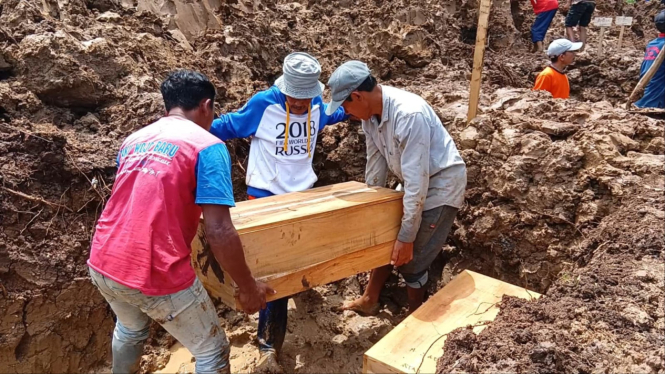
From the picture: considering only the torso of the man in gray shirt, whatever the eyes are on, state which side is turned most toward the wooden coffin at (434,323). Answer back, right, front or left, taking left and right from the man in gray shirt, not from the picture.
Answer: left

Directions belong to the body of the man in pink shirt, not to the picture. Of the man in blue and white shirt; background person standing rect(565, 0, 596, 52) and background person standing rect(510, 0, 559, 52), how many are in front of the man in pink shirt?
3

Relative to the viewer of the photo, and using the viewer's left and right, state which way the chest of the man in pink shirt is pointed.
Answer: facing away from the viewer and to the right of the viewer

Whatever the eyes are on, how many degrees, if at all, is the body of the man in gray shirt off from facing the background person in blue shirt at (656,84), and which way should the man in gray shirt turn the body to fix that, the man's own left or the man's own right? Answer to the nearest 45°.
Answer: approximately 135° to the man's own right

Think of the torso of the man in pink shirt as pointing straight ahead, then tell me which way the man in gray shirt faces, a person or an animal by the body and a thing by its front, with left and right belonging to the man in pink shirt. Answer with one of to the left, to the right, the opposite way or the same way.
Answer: to the left

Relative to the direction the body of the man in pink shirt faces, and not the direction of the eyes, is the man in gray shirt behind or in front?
in front

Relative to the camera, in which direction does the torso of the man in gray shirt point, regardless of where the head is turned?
to the viewer's left

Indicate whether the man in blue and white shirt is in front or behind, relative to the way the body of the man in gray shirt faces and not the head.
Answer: in front

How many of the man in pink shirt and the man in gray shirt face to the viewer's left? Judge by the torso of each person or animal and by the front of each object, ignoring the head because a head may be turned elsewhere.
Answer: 1

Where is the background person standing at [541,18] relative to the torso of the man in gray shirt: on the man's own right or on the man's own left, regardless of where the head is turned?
on the man's own right

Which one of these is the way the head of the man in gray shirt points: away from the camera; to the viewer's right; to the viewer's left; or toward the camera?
to the viewer's left

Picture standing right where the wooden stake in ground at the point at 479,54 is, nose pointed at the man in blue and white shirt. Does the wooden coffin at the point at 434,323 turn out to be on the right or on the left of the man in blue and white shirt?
left

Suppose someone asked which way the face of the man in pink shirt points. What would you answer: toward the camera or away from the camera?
away from the camera

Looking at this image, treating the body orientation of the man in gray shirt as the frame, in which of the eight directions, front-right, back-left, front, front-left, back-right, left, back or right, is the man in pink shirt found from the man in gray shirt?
front-left
